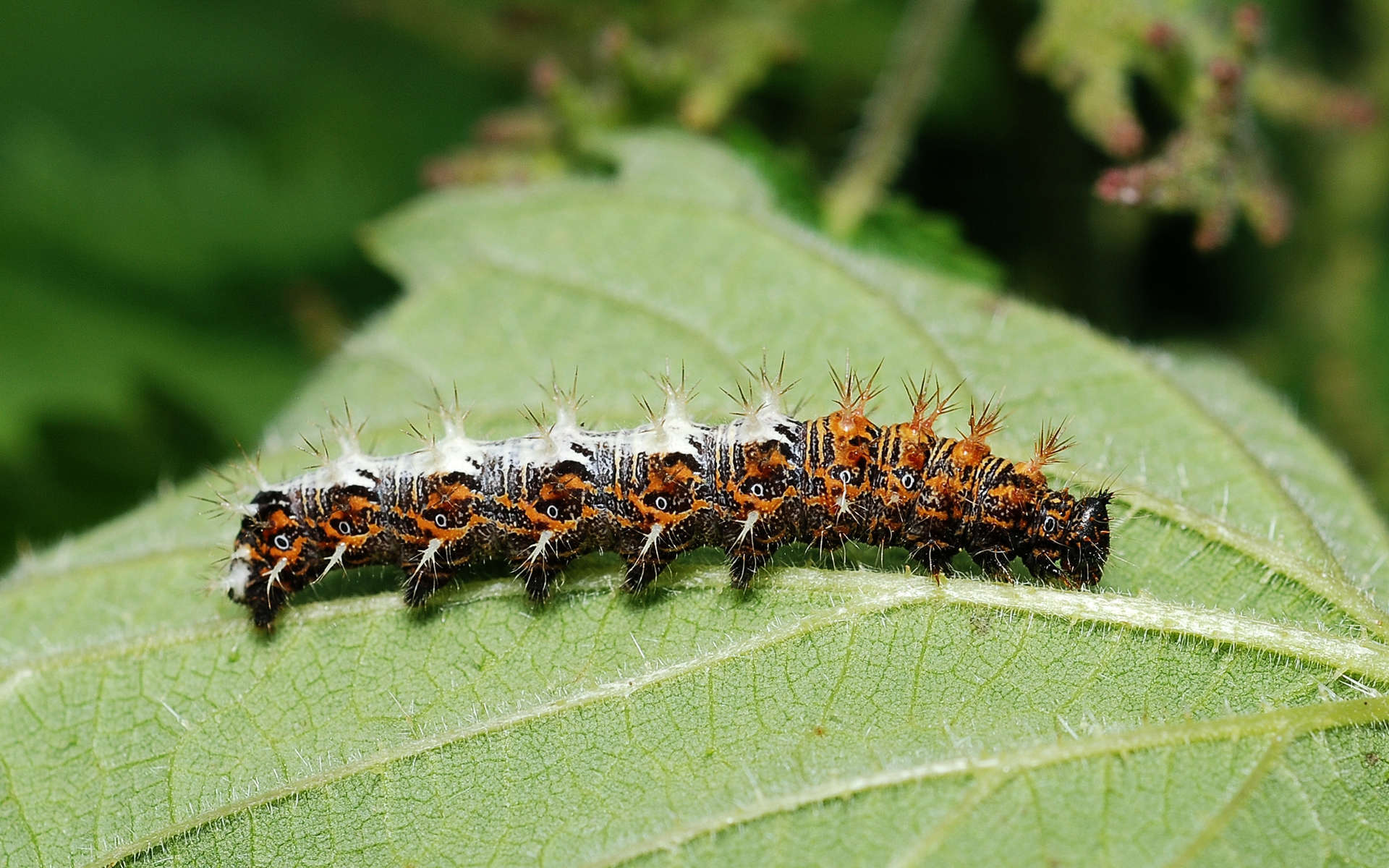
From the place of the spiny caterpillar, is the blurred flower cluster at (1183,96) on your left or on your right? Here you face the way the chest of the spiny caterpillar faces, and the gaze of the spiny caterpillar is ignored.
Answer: on your left

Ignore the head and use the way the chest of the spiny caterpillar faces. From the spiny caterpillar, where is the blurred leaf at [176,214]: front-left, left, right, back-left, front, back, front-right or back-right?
back-left

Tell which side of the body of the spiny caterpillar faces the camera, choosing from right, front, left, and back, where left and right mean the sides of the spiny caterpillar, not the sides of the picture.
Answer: right
